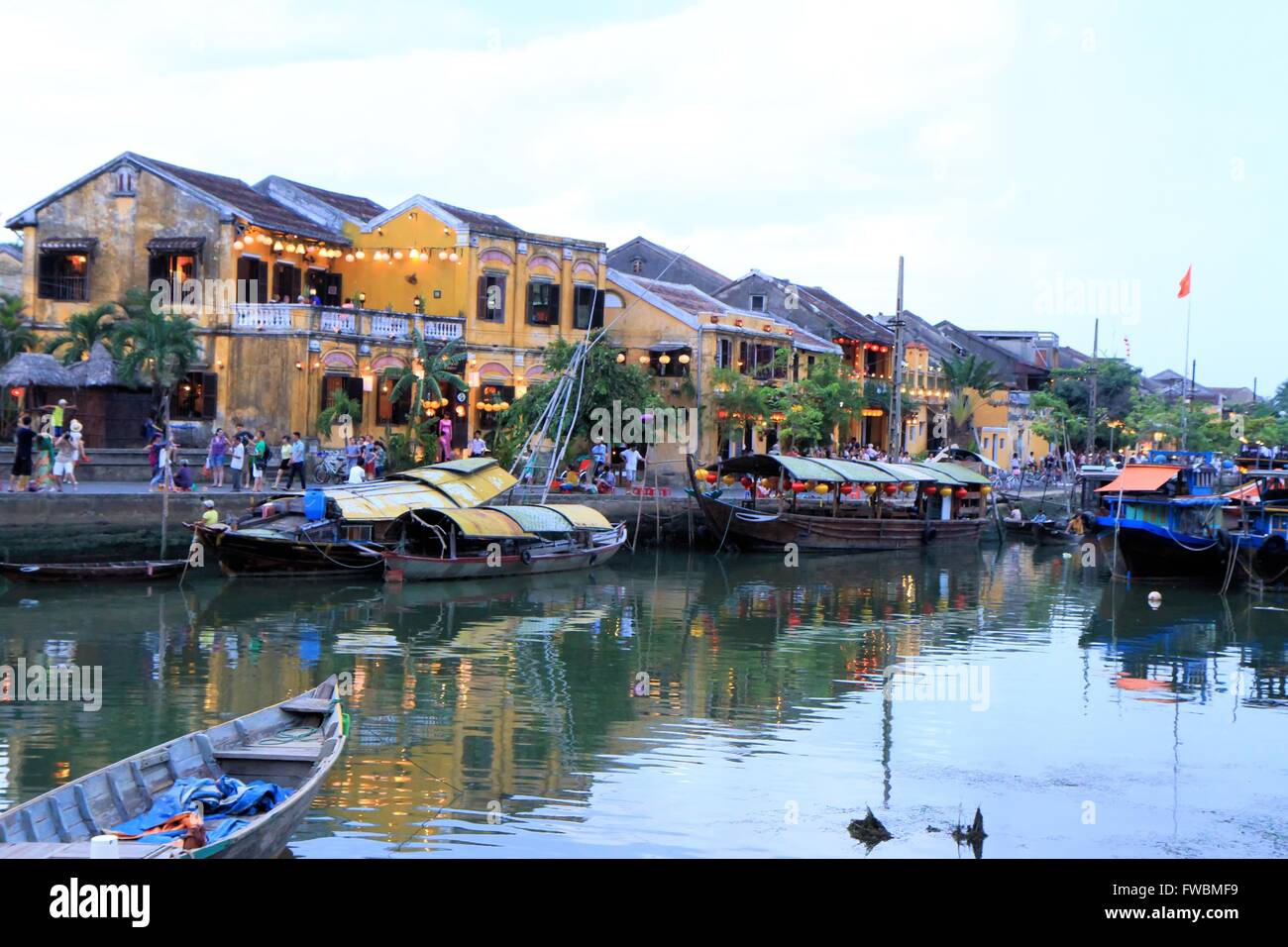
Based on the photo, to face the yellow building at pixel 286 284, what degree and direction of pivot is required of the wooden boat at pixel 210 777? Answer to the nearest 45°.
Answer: approximately 45° to its left

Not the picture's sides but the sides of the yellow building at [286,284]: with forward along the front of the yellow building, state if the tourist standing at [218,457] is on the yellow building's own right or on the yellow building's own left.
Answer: on the yellow building's own right

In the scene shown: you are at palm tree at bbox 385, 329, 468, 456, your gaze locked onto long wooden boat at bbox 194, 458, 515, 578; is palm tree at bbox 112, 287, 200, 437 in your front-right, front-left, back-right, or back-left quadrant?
front-right

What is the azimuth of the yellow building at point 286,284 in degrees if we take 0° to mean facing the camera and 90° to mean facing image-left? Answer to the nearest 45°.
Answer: approximately 315°

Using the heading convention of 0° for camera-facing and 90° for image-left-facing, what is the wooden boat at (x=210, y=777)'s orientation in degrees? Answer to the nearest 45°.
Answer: approximately 225°

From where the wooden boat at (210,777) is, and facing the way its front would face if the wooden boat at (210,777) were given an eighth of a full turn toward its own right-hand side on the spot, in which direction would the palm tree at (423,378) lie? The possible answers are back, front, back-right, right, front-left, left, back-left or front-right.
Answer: left

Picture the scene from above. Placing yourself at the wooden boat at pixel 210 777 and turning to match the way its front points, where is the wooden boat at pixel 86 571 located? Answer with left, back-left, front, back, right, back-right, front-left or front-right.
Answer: front-left

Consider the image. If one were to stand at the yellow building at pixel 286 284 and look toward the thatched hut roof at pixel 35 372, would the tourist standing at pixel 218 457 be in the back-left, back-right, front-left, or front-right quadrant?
front-left

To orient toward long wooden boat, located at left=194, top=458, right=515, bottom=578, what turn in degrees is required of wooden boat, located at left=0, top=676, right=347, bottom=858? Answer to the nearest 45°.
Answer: approximately 45° to its left

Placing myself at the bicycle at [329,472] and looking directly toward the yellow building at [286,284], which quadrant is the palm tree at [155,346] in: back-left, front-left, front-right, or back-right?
front-left
